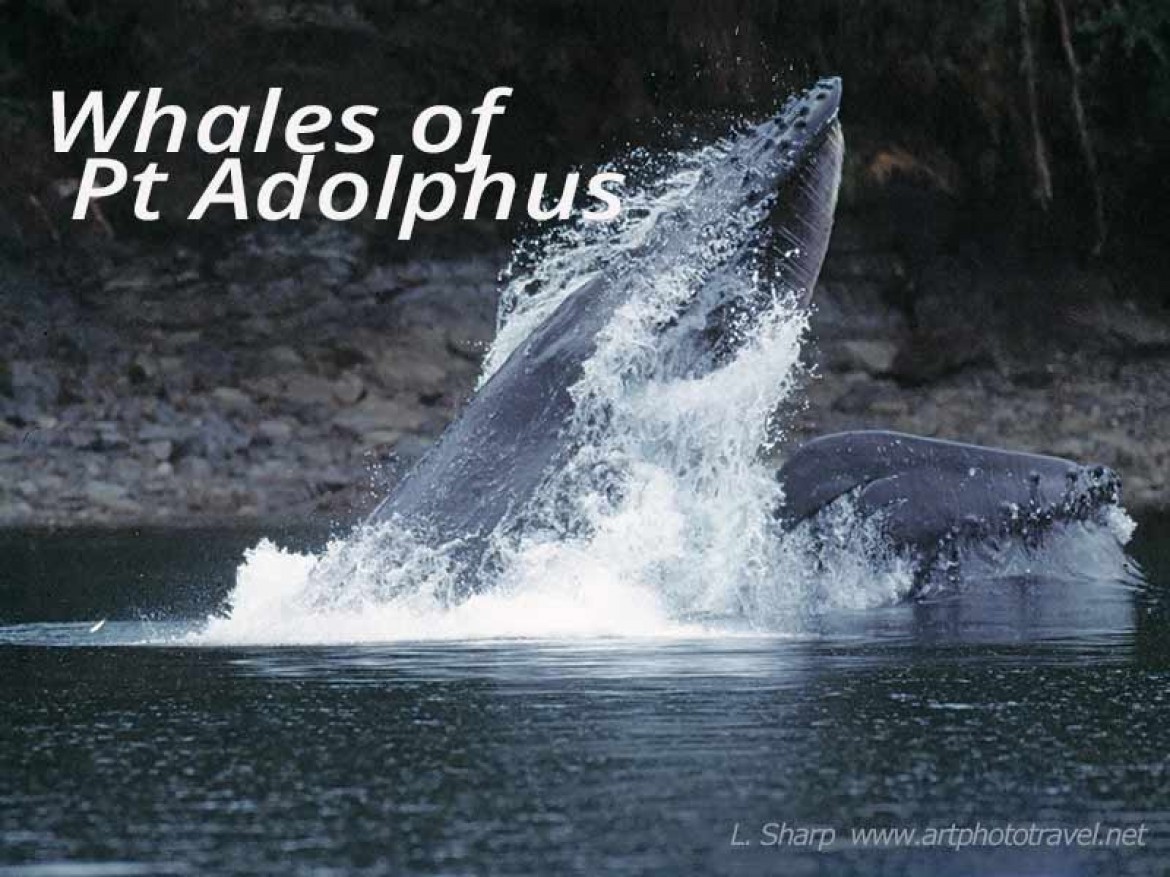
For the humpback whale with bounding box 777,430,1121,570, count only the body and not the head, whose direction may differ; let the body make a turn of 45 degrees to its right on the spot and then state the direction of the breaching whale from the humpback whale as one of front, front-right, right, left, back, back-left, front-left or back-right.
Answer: right

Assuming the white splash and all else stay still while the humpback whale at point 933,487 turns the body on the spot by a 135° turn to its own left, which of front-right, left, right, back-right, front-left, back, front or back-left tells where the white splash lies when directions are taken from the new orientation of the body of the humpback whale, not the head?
left

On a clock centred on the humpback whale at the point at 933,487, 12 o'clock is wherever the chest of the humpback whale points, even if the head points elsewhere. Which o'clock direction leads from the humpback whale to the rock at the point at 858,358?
The rock is roughly at 9 o'clock from the humpback whale.

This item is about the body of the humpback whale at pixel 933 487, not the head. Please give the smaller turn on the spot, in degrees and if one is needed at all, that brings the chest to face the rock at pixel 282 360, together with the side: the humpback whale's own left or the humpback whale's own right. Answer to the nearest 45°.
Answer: approximately 135° to the humpback whale's own left

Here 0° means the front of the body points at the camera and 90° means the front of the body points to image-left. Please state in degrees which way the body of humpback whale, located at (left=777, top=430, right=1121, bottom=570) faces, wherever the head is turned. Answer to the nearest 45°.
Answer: approximately 270°

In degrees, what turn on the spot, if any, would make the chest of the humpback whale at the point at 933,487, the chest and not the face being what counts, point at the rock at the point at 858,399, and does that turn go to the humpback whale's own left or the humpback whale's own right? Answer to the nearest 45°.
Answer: approximately 90° to the humpback whale's own left

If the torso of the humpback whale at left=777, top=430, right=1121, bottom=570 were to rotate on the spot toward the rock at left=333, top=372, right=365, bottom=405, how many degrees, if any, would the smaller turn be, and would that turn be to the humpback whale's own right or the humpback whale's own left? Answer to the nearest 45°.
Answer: approximately 135° to the humpback whale's own left
